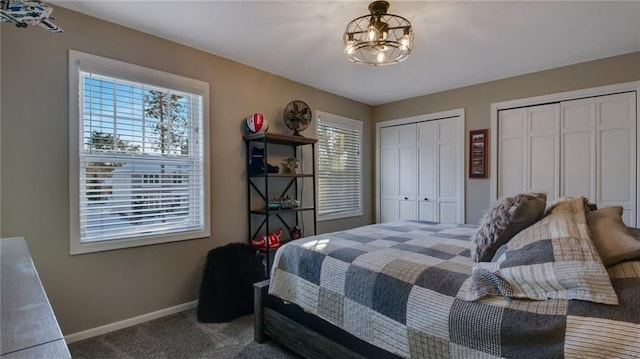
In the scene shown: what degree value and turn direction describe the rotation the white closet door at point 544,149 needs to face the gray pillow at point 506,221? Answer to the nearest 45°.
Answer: approximately 45° to its left

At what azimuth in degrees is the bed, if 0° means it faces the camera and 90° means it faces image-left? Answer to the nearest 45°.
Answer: approximately 135°

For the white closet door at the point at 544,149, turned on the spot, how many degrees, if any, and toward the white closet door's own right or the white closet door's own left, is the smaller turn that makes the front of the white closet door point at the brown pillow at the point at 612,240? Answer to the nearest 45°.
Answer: approximately 45° to the white closet door's own left

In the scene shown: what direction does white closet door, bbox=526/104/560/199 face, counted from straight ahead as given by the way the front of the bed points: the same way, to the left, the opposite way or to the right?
to the left

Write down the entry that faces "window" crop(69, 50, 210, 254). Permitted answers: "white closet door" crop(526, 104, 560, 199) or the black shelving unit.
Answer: the white closet door

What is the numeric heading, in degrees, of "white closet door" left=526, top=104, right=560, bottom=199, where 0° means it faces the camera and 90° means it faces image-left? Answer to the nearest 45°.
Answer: approximately 45°

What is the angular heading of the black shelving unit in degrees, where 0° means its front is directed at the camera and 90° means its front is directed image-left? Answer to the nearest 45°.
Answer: approximately 315°

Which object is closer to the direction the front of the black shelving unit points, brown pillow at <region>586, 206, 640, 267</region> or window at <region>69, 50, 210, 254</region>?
the brown pillow

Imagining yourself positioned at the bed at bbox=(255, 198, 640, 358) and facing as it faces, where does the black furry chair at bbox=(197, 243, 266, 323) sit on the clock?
The black furry chair is roughly at 11 o'clock from the bed.
